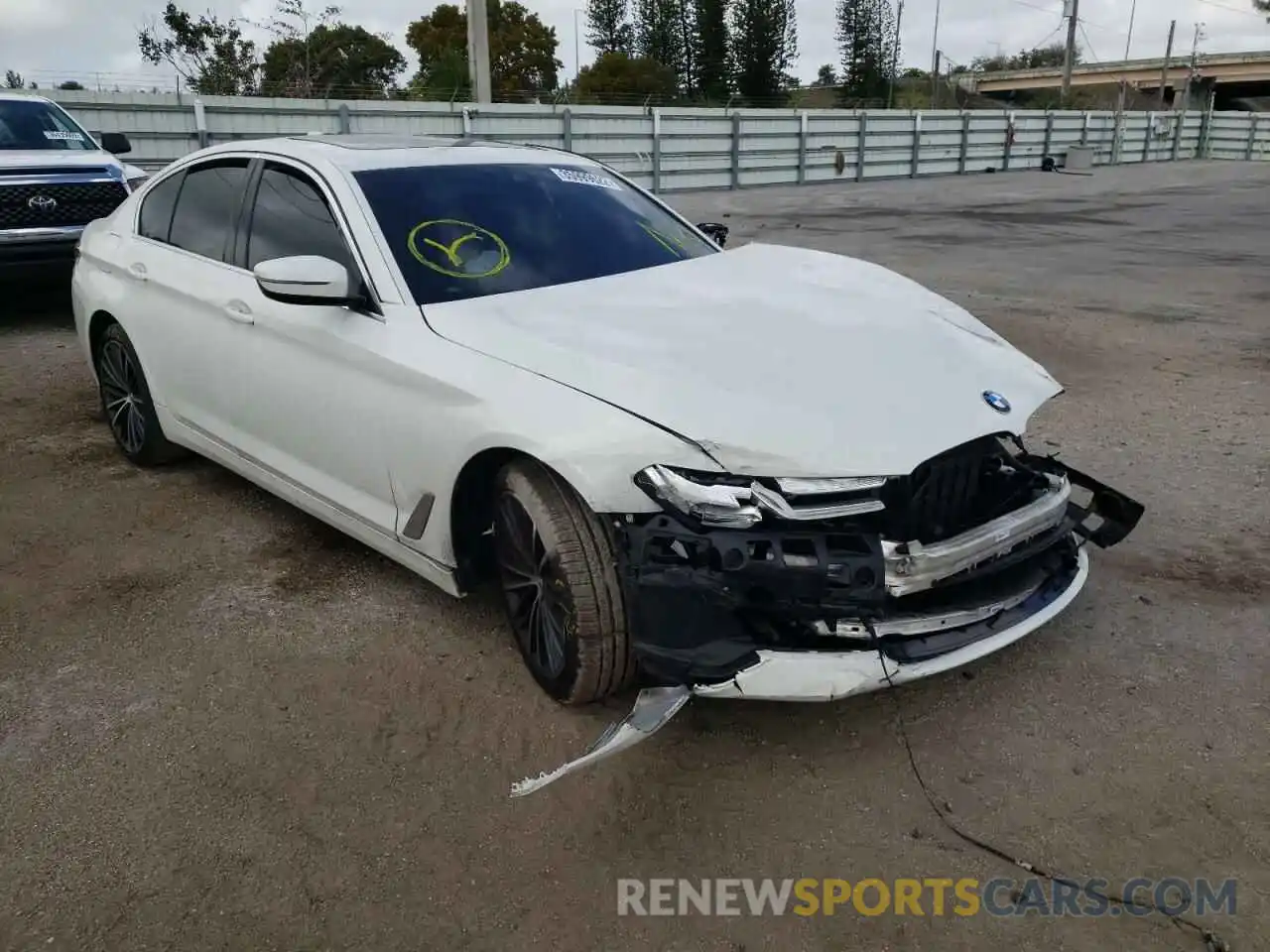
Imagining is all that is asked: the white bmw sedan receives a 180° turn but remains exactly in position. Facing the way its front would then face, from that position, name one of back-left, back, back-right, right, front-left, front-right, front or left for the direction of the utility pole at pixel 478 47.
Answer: front-right

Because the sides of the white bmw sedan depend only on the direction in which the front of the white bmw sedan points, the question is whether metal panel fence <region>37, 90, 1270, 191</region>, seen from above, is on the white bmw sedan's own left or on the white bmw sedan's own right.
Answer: on the white bmw sedan's own left

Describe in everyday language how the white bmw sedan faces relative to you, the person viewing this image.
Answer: facing the viewer and to the right of the viewer
